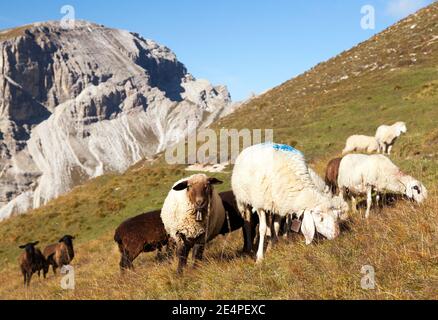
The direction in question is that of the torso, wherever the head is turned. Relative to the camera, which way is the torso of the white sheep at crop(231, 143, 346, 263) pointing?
to the viewer's right

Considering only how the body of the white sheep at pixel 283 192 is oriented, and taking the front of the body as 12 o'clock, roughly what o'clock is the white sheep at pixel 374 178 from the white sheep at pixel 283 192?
the white sheep at pixel 374 178 is roughly at 10 o'clock from the white sheep at pixel 283 192.

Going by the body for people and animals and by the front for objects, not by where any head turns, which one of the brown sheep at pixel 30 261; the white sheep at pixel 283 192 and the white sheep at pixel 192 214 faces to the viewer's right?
the white sheep at pixel 283 192

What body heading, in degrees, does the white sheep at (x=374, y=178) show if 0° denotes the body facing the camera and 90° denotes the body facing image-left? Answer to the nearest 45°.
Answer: approximately 270°
